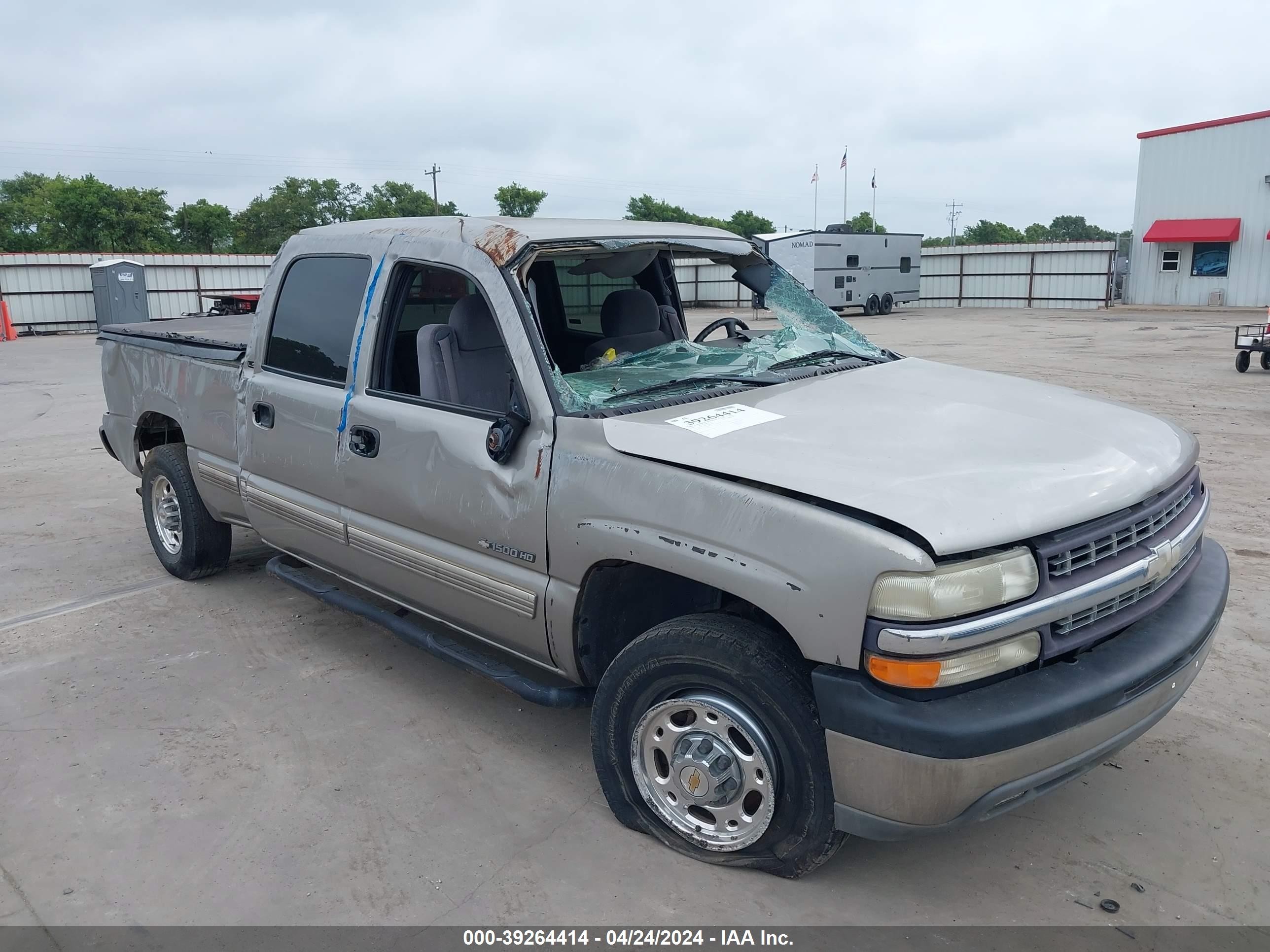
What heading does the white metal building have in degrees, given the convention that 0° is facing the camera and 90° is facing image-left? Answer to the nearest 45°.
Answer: approximately 45°

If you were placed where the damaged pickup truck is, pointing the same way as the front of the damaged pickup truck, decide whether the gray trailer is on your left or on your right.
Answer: on your left

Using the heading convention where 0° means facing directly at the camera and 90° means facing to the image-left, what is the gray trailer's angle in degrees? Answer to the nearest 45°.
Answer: approximately 45°

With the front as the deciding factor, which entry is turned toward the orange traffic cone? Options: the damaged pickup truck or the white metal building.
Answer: the white metal building

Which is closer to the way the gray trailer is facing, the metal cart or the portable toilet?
the portable toilet

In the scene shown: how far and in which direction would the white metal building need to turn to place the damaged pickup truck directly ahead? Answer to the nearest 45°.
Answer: approximately 45° to its left

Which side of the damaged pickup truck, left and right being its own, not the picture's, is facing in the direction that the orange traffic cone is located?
back

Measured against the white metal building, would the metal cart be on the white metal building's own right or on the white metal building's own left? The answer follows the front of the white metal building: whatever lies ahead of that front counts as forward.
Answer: on the white metal building's own left

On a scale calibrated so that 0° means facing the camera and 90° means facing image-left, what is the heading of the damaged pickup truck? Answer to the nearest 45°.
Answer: approximately 315°
